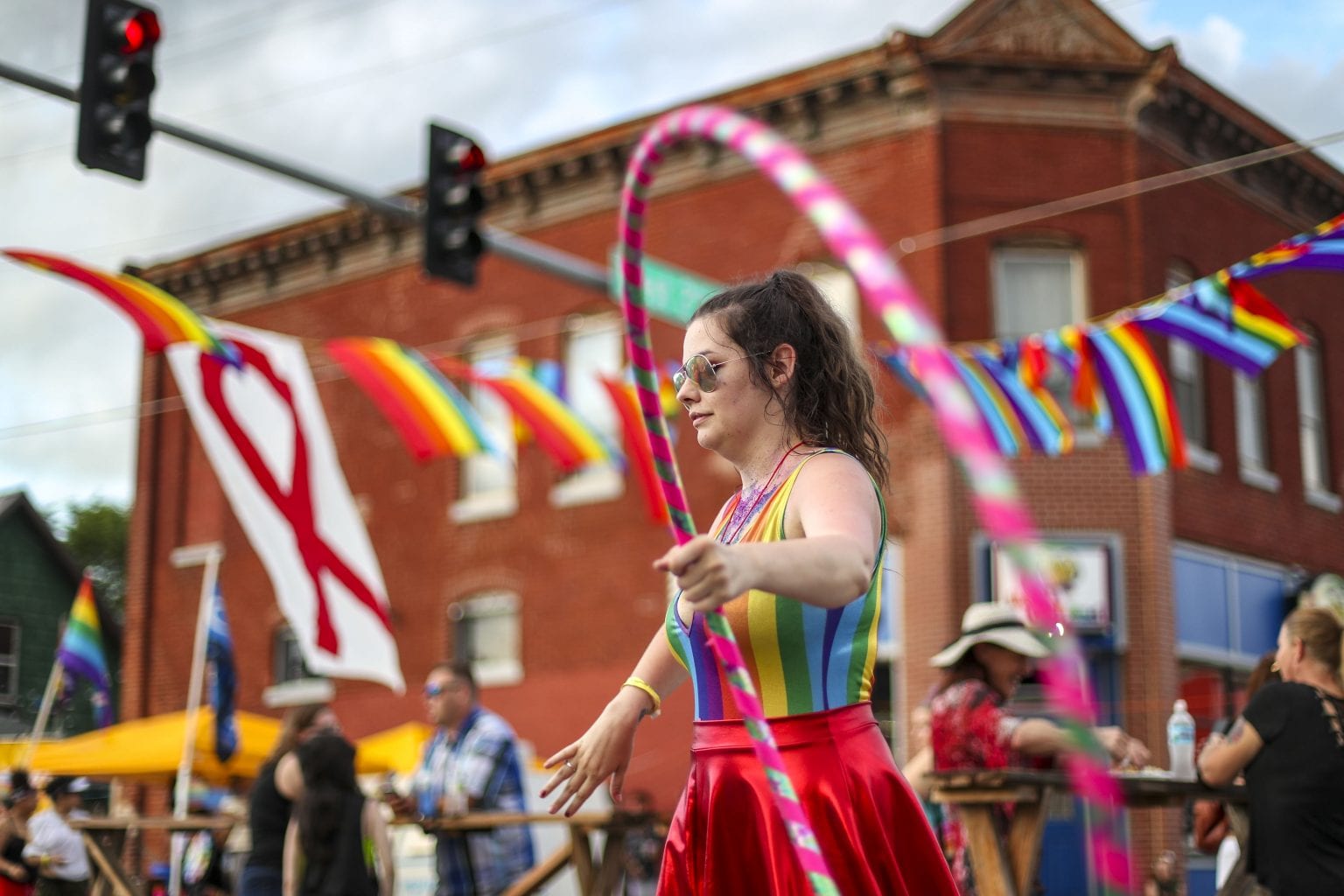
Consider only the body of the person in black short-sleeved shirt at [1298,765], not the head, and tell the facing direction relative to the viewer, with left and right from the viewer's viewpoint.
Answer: facing away from the viewer and to the left of the viewer

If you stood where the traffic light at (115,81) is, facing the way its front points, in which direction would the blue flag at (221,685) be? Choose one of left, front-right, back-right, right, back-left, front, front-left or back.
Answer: back-left

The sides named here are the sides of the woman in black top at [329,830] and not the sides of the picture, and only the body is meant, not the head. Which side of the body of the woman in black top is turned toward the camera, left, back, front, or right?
back

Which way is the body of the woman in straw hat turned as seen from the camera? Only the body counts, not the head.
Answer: to the viewer's right

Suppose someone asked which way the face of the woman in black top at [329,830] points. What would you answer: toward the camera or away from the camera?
away from the camera

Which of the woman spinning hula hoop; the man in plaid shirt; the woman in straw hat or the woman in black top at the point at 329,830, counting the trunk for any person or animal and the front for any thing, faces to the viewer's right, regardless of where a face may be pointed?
the woman in straw hat

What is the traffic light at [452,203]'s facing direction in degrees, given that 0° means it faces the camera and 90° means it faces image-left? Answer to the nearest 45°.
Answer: approximately 315°

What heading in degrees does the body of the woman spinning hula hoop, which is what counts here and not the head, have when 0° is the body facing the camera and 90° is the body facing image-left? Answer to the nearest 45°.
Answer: approximately 45°

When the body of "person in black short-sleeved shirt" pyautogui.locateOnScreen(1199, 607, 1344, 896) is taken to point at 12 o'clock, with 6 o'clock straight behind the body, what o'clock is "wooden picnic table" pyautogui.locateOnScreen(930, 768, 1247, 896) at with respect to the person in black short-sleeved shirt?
The wooden picnic table is roughly at 11 o'clock from the person in black short-sleeved shirt.

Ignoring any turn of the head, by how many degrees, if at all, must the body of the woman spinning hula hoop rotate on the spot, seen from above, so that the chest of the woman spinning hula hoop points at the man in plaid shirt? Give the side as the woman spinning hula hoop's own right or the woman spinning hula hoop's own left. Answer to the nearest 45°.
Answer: approximately 135° to the woman spinning hula hoop's own right

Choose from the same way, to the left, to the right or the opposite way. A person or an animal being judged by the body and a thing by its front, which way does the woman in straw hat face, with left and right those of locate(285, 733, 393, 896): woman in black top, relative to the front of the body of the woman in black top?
to the right
